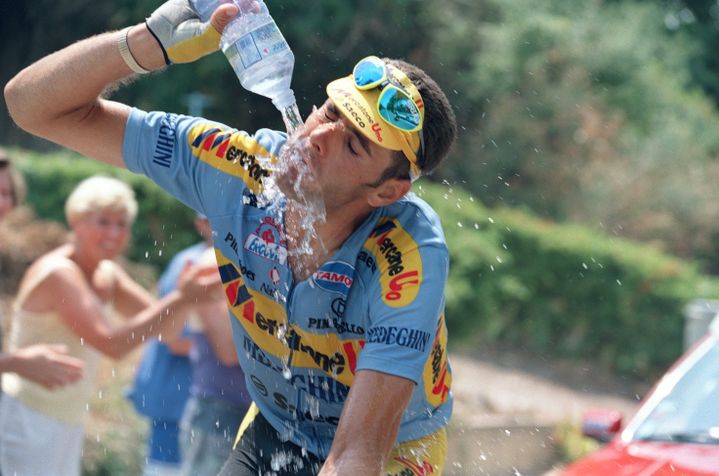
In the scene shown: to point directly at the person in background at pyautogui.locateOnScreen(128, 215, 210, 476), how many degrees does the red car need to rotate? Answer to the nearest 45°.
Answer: approximately 45° to its right

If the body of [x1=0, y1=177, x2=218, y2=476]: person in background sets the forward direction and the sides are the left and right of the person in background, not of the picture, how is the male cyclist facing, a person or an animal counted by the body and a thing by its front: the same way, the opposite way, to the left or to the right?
to the right

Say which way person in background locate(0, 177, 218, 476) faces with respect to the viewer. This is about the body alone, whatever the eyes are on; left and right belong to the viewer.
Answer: facing the viewer and to the right of the viewer

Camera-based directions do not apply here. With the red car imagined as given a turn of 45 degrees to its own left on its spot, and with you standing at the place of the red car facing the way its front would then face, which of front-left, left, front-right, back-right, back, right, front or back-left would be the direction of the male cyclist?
front-right

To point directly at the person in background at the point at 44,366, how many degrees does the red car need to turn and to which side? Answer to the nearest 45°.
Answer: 0° — it already faces them

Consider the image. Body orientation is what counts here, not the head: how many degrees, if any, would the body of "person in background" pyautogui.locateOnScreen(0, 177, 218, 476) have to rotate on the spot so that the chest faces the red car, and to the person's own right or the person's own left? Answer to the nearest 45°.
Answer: approximately 45° to the person's own left

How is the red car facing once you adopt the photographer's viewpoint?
facing the viewer and to the left of the viewer

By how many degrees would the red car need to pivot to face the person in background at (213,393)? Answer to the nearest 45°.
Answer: approximately 45° to its right
